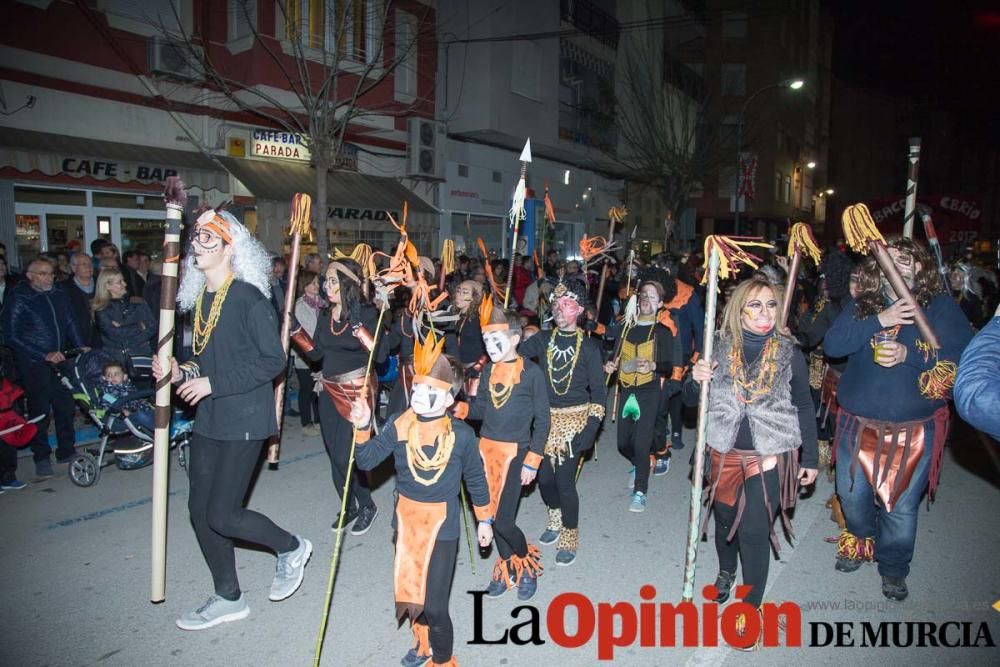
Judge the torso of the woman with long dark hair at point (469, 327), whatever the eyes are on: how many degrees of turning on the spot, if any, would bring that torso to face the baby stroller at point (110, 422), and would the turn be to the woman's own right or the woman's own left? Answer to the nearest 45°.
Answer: approximately 45° to the woman's own right

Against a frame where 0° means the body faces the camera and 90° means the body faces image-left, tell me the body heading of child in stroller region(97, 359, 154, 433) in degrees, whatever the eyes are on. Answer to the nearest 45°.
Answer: approximately 315°

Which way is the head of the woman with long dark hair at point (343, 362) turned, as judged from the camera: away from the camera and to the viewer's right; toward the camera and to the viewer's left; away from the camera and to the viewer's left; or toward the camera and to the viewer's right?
toward the camera and to the viewer's left

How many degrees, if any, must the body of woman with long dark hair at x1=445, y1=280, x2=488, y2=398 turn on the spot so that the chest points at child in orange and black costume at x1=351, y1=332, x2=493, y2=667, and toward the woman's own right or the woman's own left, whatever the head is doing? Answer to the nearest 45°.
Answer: approximately 45° to the woman's own left

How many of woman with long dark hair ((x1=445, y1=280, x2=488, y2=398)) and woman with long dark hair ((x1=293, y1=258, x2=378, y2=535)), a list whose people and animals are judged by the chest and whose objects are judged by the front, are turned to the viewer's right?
0

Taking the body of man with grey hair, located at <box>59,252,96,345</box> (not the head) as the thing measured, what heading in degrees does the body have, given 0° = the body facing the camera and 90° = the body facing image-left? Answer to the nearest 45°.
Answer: approximately 315°

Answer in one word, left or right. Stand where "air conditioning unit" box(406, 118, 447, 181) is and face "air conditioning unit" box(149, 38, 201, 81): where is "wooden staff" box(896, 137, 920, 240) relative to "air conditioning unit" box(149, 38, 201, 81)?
left

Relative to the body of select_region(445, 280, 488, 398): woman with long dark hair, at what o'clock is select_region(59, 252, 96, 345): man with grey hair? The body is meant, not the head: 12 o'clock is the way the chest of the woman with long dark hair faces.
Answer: The man with grey hair is roughly at 2 o'clock from the woman with long dark hair.

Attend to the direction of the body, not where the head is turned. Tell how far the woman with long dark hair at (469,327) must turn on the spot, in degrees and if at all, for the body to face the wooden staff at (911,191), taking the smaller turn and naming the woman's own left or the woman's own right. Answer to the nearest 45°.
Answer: approximately 90° to the woman's own left

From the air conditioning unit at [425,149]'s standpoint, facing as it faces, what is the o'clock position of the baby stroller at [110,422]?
The baby stroller is roughly at 2 o'clock from the air conditioning unit.

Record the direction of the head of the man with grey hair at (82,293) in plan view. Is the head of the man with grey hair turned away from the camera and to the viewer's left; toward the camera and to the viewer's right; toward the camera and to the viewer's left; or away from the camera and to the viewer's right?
toward the camera and to the viewer's right

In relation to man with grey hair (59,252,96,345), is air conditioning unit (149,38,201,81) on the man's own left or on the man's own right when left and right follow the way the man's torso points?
on the man's own left

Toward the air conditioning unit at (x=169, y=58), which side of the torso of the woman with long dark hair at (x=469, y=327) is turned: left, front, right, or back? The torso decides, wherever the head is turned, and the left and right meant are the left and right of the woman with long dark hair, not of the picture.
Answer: right

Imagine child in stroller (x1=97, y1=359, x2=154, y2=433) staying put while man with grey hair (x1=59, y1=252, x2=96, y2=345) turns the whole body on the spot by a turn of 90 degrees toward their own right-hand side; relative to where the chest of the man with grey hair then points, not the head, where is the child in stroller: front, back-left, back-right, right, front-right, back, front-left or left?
front-left
